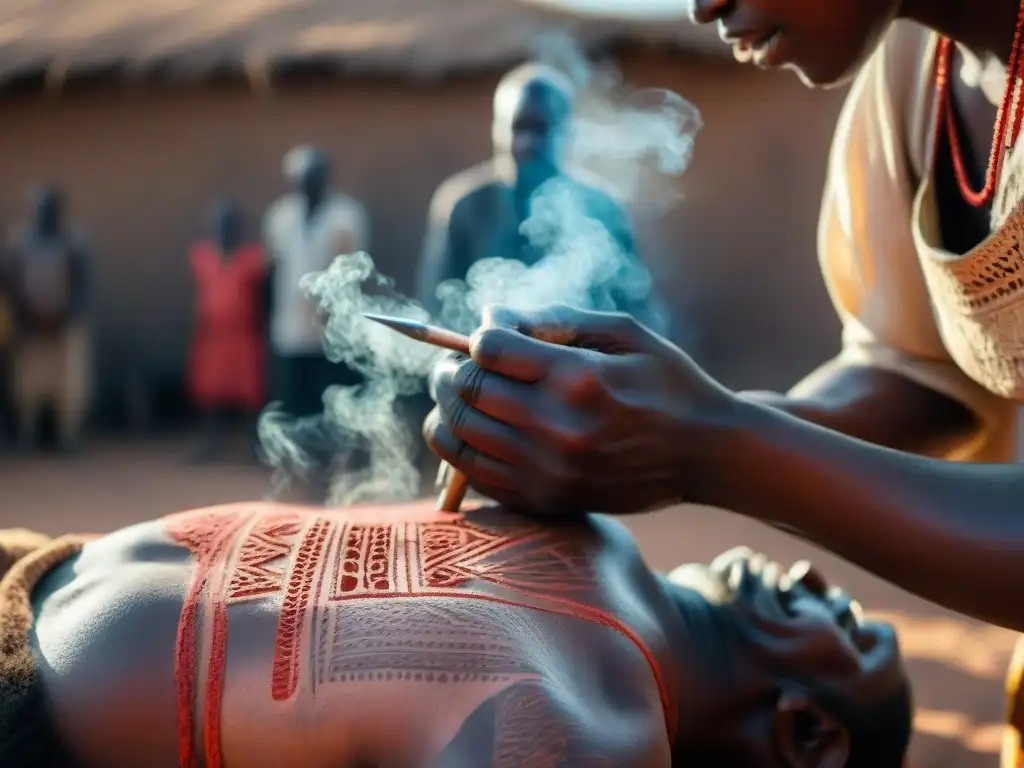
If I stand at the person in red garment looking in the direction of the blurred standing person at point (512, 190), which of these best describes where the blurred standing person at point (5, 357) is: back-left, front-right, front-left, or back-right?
back-right

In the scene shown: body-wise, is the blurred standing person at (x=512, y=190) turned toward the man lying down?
yes

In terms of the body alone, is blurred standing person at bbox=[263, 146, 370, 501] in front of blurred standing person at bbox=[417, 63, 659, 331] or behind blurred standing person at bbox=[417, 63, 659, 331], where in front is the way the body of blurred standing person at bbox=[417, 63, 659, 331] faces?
behind

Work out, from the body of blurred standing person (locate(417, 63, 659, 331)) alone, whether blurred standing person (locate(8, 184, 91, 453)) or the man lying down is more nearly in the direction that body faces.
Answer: the man lying down

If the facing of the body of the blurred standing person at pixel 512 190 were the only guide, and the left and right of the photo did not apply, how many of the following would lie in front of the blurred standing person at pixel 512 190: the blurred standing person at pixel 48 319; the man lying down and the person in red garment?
1

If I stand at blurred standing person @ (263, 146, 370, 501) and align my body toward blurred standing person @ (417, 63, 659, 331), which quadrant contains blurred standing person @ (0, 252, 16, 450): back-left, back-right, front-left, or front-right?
back-right

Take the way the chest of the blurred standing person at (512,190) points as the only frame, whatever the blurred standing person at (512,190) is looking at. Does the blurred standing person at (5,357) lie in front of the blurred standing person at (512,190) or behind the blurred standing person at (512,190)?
behind

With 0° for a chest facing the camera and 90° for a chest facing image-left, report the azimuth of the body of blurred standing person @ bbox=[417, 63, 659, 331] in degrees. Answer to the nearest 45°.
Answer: approximately 0°

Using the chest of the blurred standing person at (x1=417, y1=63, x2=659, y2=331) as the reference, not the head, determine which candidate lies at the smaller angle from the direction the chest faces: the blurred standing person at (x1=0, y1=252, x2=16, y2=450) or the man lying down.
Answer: the man lying down
